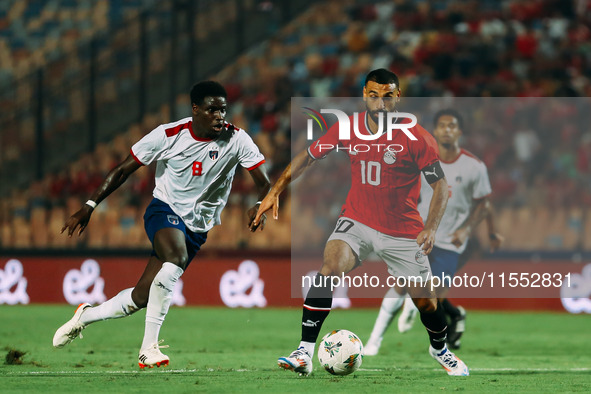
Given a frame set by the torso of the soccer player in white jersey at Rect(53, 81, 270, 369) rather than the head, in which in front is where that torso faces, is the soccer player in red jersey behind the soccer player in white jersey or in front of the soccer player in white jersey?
in front

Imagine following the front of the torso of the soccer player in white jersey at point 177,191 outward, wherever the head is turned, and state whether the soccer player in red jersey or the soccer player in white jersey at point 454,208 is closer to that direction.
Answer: the soccer player in red jersey

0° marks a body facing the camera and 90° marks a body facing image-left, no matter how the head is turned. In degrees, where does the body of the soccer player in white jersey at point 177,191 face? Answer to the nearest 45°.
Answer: approximately 315°

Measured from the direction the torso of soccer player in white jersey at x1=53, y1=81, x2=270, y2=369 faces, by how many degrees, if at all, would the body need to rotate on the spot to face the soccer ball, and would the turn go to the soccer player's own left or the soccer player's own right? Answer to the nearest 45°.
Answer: approximately 45° to the soccer player's own left

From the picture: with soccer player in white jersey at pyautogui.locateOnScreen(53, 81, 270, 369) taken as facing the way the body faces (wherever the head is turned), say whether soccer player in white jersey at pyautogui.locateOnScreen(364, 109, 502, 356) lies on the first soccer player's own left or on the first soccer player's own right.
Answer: on the first soccer player's own left

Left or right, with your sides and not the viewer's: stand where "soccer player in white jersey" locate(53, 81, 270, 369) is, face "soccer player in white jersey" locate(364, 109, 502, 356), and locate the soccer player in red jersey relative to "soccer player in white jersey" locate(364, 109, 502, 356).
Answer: right
